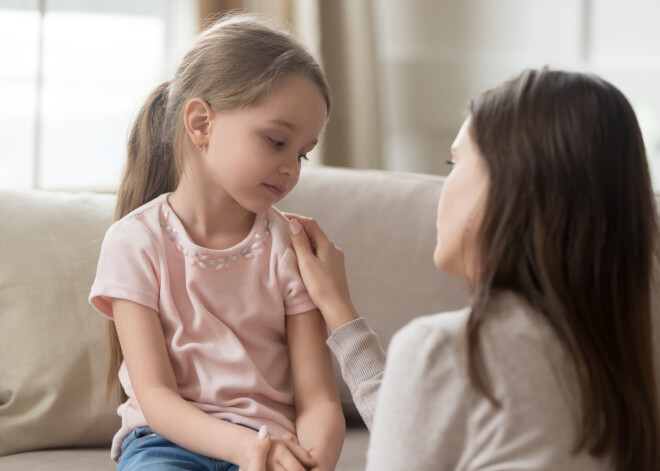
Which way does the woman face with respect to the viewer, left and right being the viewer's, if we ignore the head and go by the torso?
facing away from the viewer and to the left of the viewer

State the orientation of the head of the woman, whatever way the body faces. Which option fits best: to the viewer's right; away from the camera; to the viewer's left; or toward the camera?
to the viewer's left

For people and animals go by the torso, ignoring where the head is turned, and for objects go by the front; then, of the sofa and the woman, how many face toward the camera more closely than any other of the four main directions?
1

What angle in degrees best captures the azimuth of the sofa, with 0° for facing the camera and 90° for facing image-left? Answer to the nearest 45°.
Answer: approximately 0°

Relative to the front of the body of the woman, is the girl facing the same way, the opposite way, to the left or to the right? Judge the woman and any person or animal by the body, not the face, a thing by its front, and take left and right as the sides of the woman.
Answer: the opposite way
